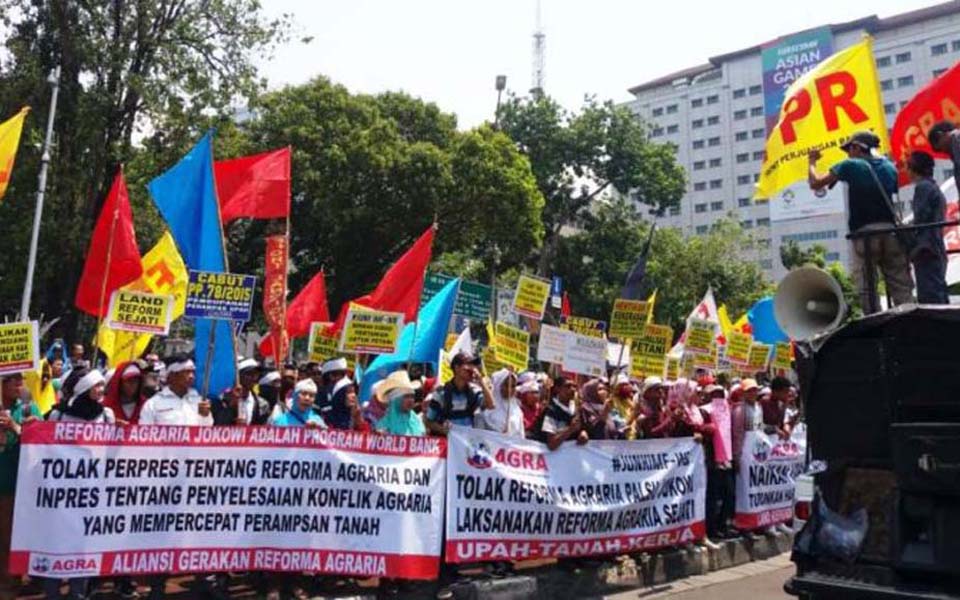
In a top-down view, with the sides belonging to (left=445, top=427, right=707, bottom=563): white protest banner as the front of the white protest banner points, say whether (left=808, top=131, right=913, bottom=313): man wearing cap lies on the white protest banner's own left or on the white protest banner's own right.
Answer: on the white protest banner's own left

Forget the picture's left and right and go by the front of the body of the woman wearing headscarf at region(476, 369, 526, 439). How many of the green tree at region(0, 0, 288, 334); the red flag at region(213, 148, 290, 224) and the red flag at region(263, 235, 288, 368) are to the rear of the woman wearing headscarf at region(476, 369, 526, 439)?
3

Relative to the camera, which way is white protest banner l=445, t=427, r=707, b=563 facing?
toward the camera

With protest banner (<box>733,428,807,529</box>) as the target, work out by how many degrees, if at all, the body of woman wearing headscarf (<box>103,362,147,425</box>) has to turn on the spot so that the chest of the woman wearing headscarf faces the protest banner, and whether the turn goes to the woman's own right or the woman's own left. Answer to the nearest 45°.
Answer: approximately 45° to the woman's own left

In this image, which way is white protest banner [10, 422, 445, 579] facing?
toward the camera

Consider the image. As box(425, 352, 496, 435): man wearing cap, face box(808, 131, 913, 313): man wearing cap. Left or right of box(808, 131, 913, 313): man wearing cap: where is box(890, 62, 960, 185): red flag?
left

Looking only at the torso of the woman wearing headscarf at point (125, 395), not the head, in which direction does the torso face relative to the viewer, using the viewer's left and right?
facing the viewer and to the right of the viewer

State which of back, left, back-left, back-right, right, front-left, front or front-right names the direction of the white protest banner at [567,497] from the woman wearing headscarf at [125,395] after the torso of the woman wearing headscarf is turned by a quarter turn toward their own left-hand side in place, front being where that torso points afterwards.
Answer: front-right

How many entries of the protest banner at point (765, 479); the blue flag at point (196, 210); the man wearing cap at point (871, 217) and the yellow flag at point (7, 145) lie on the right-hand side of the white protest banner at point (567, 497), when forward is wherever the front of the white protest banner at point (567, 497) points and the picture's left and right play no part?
2

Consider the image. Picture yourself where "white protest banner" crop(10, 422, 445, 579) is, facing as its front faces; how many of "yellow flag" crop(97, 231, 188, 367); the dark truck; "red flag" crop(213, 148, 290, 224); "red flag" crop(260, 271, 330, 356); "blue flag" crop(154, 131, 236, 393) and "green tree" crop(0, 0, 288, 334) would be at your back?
5

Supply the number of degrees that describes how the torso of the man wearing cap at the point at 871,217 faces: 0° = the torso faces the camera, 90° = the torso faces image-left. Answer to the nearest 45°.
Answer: approximately 135°

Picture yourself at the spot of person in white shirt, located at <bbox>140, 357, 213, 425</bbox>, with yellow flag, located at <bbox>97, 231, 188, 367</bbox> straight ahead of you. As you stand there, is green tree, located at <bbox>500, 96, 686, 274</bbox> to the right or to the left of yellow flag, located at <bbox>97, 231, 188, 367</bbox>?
right

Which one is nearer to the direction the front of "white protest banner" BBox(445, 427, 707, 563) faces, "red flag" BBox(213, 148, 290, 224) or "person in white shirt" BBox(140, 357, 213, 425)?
the person in white shirt

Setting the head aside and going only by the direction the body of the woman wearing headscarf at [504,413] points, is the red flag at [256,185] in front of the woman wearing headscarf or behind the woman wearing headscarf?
behind
